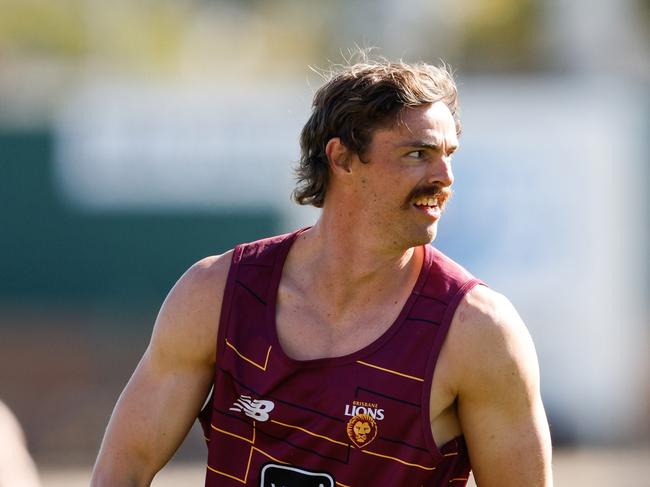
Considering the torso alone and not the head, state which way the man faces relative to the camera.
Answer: toward the camera
